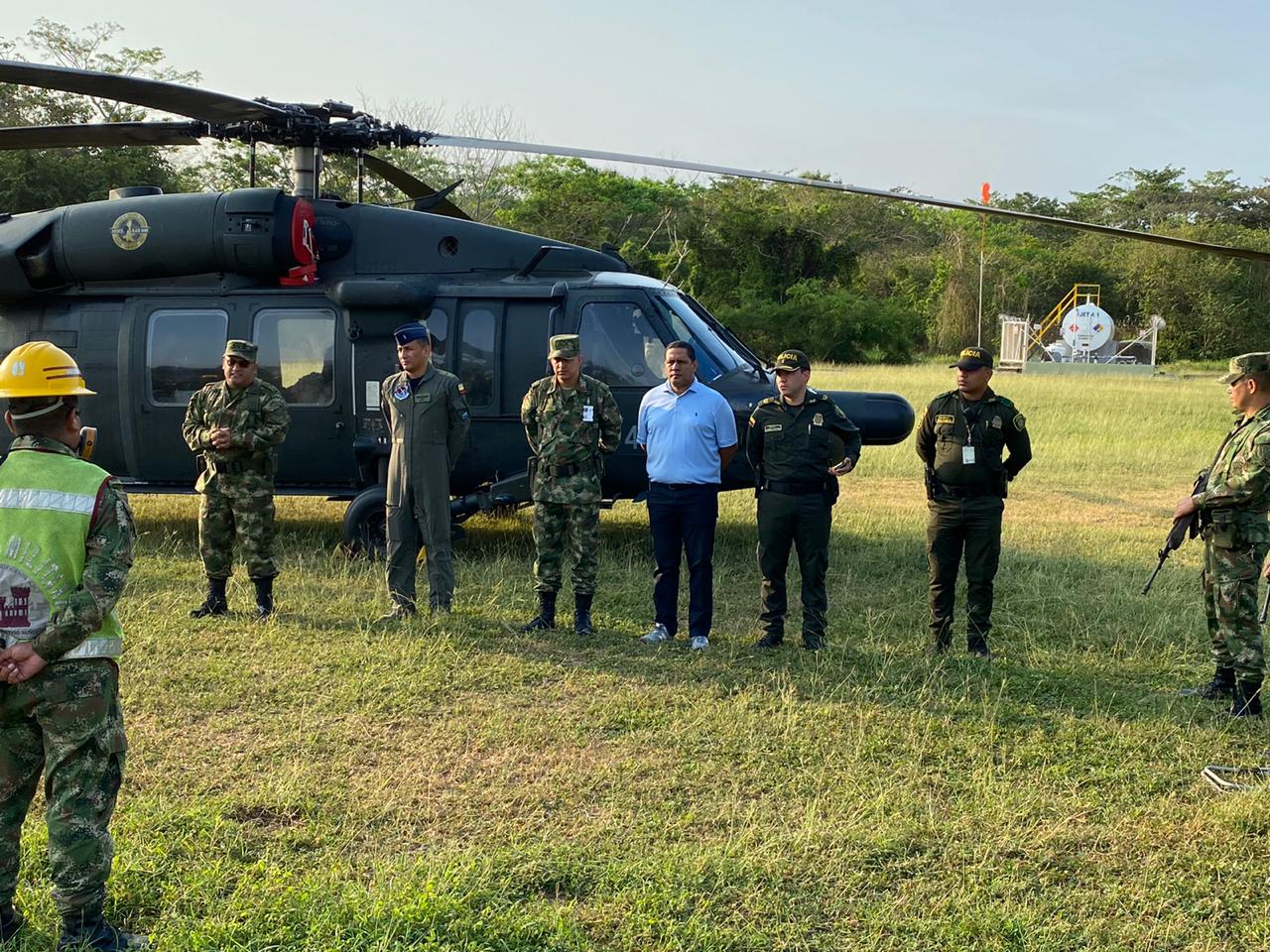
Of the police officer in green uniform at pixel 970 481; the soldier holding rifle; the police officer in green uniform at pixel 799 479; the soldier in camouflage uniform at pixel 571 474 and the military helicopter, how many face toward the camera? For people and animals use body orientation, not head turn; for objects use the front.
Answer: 3

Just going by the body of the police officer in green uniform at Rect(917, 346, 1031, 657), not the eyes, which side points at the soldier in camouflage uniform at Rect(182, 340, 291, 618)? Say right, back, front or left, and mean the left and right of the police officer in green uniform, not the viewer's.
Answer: right

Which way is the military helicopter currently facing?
to the viewer's right

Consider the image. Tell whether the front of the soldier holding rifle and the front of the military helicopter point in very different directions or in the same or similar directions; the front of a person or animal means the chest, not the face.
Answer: very different directions

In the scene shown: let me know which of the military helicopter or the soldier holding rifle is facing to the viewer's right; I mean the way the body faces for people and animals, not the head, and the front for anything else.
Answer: the military helicopter

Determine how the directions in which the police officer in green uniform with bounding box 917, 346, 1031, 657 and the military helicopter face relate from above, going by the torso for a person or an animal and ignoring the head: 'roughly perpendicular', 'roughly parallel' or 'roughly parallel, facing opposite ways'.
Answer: roughly perpendicular

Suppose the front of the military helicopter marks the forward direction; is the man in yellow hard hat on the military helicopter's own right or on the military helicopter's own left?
on the military helicopter's own right

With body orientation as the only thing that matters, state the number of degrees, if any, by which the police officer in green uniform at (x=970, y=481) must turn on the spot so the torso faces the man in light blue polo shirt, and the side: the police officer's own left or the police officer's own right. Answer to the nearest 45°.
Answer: approximately 90° to the police officer's own right

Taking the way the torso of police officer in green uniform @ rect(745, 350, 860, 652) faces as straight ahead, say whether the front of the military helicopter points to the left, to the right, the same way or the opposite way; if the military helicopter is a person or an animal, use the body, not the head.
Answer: to the left

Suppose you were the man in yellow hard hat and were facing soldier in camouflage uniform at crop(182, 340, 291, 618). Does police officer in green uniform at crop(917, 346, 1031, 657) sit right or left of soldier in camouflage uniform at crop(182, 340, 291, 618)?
right

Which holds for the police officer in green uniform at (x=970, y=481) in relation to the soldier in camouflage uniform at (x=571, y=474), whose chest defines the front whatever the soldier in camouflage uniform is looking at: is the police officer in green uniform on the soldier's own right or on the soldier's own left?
on the soldier's own left

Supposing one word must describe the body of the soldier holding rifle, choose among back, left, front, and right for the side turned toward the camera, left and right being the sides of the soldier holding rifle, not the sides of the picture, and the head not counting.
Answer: left
